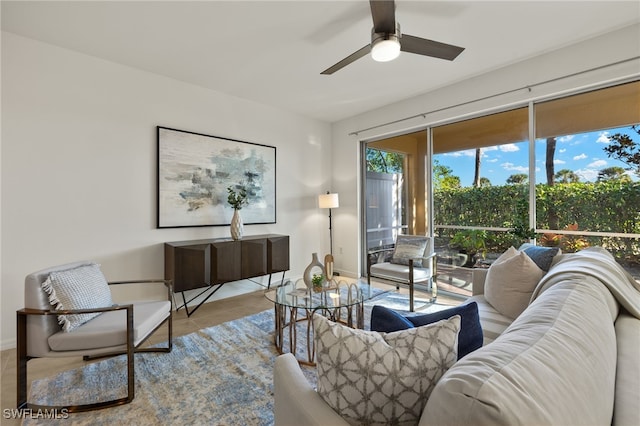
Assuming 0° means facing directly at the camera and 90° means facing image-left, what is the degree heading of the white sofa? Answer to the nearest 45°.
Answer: approximately 90°

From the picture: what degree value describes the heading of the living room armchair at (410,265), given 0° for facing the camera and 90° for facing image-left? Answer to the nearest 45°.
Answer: approximately 45°

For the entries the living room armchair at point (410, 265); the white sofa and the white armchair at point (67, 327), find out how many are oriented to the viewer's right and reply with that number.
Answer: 1

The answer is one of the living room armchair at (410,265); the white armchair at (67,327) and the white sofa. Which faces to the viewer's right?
the white armchair

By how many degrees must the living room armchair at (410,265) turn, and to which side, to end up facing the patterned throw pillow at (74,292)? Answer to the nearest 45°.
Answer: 0° — it already faces it

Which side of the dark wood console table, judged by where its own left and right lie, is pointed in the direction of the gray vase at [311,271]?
front

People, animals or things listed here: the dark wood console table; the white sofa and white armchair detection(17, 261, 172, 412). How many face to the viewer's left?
1

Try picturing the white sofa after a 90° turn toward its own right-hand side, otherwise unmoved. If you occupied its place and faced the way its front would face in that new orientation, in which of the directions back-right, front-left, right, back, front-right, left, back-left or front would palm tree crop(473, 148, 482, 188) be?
front

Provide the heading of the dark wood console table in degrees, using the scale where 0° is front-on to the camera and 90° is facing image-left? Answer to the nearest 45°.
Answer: approximately 315°

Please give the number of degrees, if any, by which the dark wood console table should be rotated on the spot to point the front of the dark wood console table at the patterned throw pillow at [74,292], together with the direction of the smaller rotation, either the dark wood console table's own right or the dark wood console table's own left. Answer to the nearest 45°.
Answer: approximately 90° to the dark wood console table's own right

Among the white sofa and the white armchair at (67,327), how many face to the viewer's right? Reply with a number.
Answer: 1

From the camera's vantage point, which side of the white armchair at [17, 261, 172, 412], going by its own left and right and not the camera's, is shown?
right
